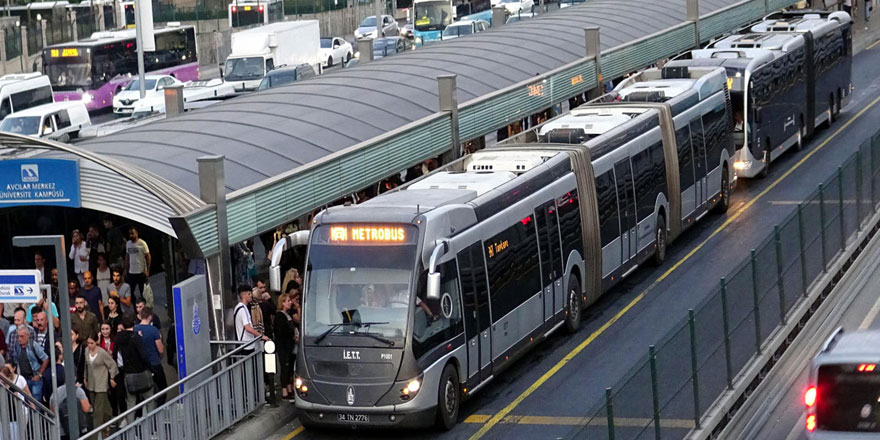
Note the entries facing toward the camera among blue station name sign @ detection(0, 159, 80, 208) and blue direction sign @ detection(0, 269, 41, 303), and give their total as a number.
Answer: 2

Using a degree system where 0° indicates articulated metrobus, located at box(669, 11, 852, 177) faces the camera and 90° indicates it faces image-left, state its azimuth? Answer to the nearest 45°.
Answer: approximately 45°

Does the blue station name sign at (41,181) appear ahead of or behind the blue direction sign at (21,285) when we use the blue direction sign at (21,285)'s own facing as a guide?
behind

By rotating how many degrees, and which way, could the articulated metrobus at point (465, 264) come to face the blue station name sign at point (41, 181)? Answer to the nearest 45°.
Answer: approximately 45° to its right

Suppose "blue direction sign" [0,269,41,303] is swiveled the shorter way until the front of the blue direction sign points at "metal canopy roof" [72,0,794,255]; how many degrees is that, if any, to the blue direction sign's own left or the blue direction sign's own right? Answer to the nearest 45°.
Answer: approximately 135° to the blue direction sign's own left
